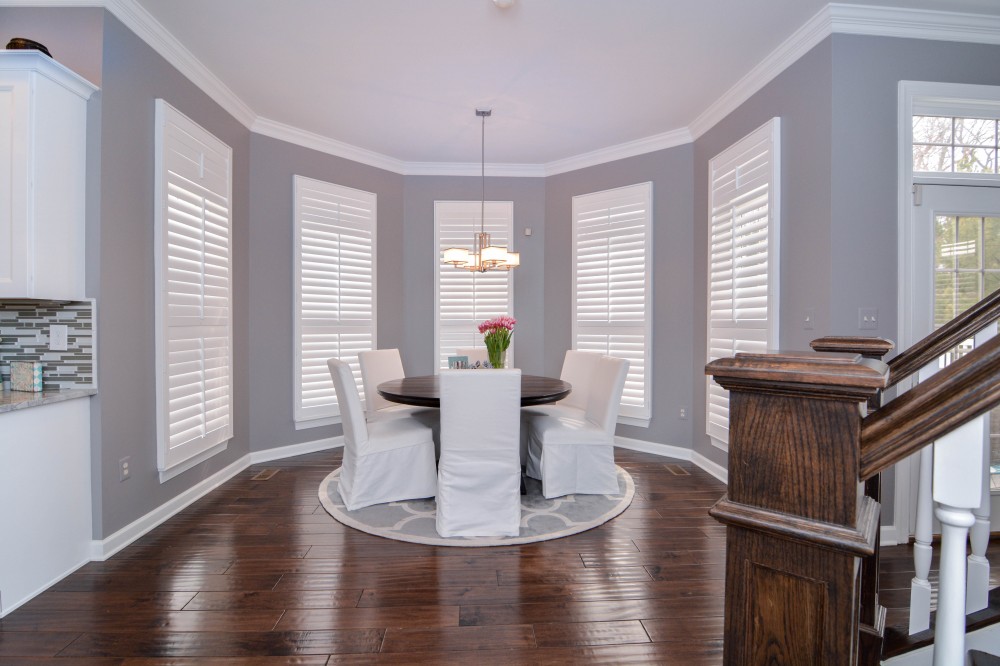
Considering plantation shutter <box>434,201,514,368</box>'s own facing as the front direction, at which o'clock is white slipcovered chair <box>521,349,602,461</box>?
The white slipcovered chair is roughly at 11 o'clock from the plantation shutter.

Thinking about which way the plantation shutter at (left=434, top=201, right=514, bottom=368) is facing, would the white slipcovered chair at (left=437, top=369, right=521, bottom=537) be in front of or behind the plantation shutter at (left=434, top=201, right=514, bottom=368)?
in front

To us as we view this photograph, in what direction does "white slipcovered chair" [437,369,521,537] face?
facing away from the viewer

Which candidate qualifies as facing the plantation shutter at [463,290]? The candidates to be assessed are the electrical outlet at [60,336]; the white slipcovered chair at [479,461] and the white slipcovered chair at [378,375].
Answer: the white slipcovered chair at [479,461]

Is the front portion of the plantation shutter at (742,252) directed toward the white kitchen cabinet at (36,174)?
yes

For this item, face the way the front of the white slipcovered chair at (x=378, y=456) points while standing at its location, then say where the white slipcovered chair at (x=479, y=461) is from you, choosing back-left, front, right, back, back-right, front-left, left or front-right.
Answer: front-right

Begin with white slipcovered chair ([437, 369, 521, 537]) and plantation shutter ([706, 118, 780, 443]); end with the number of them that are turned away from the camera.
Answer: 1

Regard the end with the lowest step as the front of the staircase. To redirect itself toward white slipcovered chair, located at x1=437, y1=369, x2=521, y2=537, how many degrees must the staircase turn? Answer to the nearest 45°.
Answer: approximately 45° to its right

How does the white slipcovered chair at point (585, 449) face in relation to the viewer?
to the viewer's left

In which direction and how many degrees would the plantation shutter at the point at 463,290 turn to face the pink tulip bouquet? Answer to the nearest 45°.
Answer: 0° — it already faces it

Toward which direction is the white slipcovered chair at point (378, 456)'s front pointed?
to the viewer's right
